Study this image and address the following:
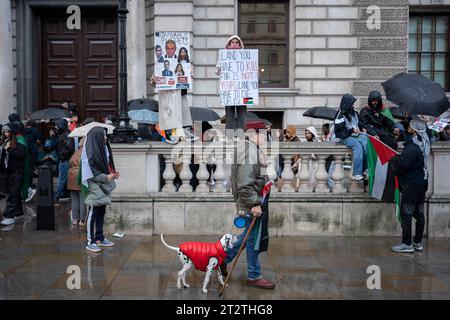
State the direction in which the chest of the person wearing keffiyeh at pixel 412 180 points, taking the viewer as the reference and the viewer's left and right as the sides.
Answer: facing to the left of the viewer

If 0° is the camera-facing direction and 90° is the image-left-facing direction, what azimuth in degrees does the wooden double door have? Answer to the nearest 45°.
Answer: approximately 0°

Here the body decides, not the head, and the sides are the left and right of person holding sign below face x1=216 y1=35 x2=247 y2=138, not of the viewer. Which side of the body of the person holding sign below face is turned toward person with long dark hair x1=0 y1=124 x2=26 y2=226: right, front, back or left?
right

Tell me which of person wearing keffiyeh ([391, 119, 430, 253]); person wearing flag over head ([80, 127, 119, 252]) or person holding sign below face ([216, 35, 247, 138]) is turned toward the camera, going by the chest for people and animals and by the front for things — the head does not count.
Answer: the person holding sign below face

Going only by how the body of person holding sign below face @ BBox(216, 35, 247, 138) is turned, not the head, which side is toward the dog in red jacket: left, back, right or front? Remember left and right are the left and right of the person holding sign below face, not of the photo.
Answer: front
